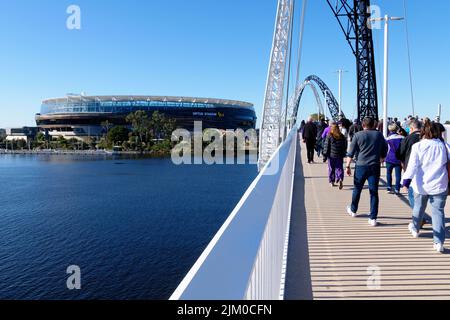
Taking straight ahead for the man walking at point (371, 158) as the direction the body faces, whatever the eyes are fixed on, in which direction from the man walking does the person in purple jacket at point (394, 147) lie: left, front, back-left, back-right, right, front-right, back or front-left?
front

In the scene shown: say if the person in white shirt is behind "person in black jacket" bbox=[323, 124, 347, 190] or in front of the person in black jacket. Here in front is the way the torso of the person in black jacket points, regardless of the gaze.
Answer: behind

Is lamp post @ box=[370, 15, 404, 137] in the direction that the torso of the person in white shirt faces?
yes

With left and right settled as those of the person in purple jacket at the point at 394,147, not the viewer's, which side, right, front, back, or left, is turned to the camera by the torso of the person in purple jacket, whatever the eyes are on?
back

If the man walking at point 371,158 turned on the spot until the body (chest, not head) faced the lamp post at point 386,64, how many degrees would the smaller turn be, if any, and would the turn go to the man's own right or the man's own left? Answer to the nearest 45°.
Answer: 0° — they already face it

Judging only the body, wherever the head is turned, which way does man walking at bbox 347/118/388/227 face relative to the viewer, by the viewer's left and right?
facing away from the viewer

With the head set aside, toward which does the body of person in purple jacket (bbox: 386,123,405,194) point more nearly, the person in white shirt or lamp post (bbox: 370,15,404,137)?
the lamp post

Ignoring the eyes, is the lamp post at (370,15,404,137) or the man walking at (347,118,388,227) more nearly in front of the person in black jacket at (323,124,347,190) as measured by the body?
the lamp post

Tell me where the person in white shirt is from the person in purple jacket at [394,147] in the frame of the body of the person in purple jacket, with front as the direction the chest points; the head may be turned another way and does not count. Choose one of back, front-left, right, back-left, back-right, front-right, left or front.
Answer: back

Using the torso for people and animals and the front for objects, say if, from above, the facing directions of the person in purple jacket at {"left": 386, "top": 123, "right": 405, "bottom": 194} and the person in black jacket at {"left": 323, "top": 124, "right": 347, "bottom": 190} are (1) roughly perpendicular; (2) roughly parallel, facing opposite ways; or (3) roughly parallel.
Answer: roughly parallel

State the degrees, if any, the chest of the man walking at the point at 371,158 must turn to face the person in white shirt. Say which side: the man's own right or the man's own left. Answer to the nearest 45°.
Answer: approximately 135° to the man's own right

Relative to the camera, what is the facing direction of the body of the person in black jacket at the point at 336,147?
away from the camera

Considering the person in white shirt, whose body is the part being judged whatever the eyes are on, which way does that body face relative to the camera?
away from the camera

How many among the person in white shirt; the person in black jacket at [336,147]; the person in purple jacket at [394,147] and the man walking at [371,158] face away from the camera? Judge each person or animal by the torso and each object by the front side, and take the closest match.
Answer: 4

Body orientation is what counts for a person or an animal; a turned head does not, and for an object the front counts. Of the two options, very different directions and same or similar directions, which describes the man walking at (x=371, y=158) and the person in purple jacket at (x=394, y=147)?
same or similar directions

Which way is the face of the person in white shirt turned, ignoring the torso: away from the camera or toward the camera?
away from the camera

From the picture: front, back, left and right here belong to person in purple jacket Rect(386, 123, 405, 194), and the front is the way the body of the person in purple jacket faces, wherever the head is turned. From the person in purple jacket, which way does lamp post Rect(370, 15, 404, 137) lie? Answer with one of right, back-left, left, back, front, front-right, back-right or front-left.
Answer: front
